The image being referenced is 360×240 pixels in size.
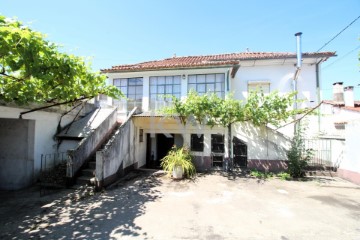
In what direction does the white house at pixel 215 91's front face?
toward the camera

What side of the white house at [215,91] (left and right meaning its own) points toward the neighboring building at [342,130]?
left

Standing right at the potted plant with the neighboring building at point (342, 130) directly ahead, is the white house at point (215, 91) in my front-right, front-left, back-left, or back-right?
front-left
